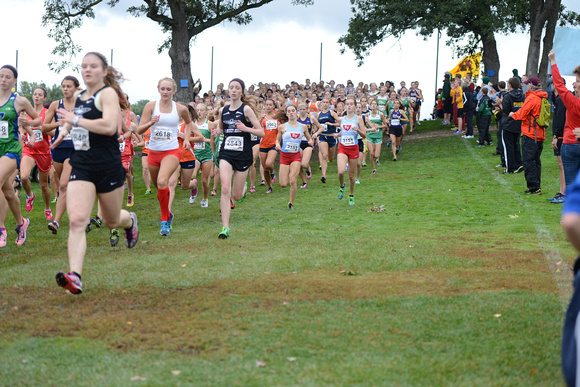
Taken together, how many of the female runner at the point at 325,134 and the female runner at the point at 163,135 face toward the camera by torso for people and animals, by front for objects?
2

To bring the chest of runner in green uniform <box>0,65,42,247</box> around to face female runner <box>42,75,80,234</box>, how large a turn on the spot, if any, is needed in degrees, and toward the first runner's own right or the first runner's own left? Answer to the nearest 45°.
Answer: approximately 180°

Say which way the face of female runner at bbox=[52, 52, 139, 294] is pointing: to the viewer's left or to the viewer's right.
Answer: to the viewer's left

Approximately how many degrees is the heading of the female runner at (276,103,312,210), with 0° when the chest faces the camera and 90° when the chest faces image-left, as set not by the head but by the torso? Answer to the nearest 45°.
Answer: approximately 0°

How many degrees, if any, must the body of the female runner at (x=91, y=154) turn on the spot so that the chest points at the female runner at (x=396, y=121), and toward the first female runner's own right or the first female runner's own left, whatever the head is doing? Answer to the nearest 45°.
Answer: approximately 180°

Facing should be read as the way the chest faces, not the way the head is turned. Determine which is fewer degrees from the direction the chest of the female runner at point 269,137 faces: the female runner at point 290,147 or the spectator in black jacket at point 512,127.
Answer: the female runner

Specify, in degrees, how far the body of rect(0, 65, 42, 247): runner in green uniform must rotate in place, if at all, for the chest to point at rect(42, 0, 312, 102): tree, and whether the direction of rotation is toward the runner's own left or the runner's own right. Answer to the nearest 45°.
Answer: approximately 135° to the runner's own right

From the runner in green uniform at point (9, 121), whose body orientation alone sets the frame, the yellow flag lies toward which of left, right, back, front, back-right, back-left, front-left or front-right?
back

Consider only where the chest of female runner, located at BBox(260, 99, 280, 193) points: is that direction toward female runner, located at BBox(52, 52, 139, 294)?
yes
